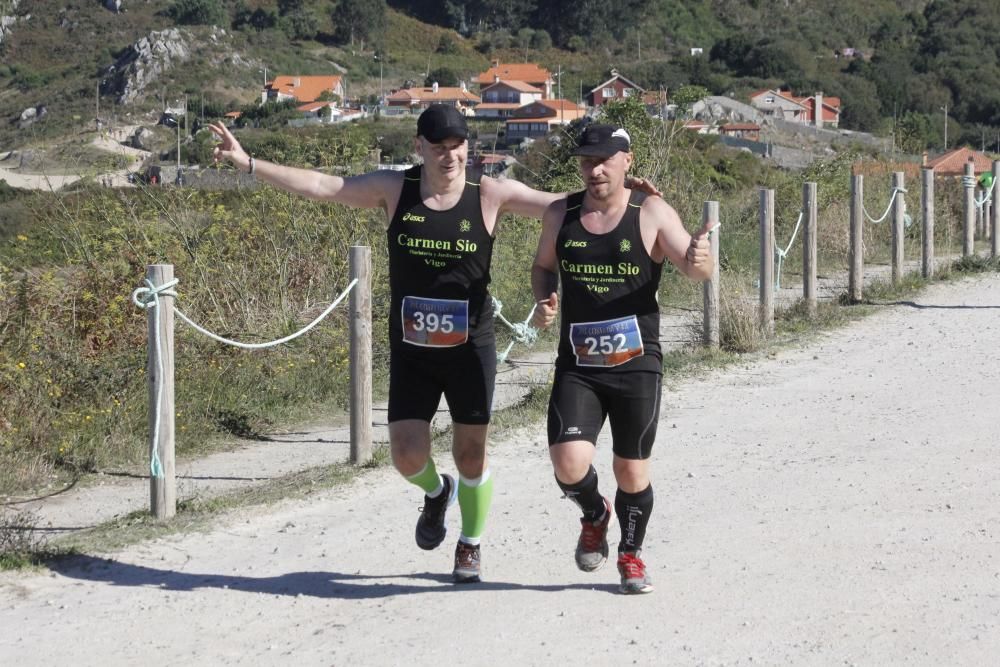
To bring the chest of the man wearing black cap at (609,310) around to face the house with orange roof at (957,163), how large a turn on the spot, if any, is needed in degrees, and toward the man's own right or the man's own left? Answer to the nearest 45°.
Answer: approximately 180°

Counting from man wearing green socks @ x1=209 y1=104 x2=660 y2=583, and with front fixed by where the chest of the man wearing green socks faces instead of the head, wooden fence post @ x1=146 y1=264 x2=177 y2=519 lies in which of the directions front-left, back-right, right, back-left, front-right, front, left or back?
back-right

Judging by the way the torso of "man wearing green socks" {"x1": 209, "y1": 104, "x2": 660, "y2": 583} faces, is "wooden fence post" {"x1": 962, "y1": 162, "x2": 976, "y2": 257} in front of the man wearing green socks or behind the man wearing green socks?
behind

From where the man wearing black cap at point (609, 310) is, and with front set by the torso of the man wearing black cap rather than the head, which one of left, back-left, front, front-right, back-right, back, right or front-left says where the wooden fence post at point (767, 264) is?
back

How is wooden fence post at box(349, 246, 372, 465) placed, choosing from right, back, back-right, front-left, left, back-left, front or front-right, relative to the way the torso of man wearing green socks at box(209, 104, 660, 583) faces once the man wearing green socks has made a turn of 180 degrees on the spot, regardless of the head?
front

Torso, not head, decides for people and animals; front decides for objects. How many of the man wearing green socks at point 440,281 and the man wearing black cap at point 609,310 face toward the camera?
2

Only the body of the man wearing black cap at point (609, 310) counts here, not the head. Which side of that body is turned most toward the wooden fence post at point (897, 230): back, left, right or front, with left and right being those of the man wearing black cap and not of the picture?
back
